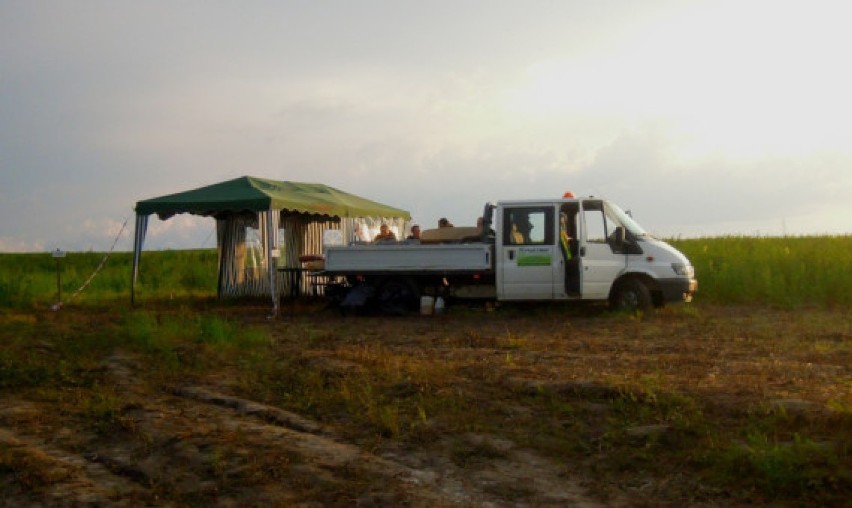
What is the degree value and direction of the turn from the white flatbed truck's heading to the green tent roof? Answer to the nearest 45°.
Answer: approximately 180°

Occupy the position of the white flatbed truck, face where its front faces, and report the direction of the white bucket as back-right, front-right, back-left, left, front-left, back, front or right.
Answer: back

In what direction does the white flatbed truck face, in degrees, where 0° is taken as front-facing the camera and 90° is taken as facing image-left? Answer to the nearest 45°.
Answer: approximately 270°
